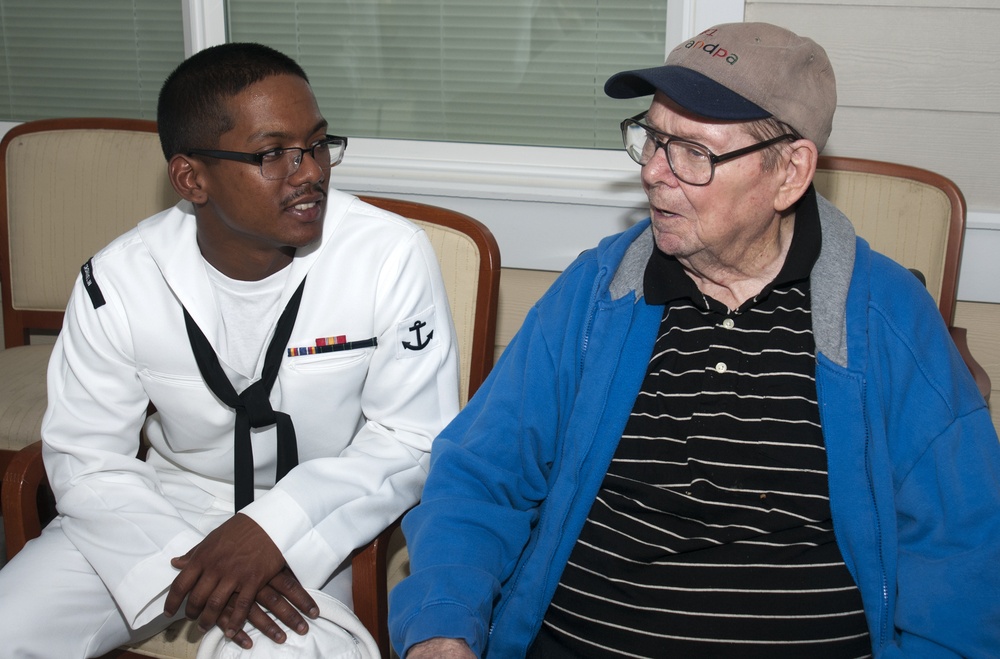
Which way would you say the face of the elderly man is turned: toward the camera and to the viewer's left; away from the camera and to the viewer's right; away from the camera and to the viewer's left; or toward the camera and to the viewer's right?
toward the camera and to the viewer's left

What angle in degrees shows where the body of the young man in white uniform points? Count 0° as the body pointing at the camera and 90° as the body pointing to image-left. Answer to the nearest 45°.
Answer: approximately 0°

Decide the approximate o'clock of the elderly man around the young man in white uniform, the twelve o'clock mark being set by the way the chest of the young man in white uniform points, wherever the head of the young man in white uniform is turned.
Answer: The elderly man is roughly at 10 o'clock from the young man in white uniform.

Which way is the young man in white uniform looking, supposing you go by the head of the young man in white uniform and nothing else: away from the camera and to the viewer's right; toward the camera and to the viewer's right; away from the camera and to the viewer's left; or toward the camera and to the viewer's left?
toward the camera and to the viewer's right
